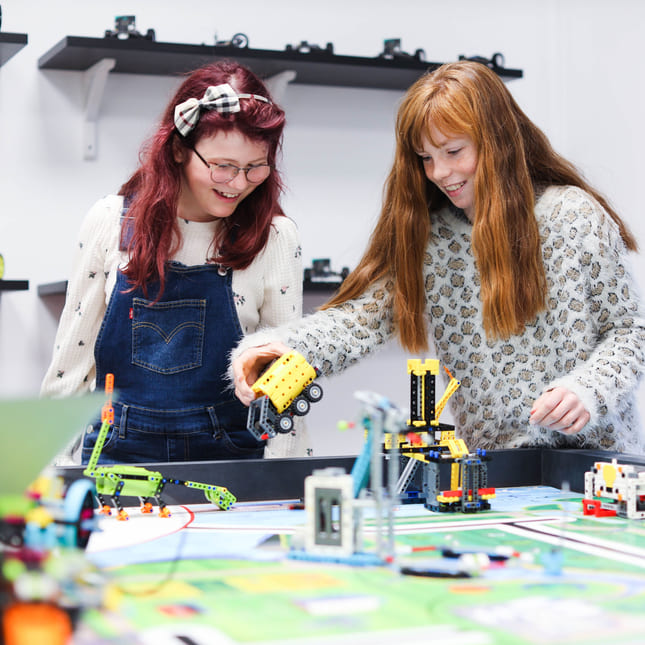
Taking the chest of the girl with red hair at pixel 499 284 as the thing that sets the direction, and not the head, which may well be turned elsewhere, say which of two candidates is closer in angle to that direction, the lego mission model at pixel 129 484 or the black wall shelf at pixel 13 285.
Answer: the lego mission model

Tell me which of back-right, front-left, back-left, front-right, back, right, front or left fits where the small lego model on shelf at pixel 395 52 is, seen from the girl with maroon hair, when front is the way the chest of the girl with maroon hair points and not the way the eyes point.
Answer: back-left

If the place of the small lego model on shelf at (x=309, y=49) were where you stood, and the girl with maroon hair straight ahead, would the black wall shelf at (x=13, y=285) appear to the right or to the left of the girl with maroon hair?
right

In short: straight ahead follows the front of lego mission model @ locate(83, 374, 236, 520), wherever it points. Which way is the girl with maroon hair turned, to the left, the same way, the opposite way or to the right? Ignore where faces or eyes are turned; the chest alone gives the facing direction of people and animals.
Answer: to the right

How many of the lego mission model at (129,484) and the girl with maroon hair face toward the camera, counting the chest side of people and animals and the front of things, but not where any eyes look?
1

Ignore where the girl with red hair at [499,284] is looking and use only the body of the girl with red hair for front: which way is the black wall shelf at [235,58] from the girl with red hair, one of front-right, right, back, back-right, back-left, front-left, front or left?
right

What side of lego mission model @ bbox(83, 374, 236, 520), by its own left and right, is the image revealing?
right

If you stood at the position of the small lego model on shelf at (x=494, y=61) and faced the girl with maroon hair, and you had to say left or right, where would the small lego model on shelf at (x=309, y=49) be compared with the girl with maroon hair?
right

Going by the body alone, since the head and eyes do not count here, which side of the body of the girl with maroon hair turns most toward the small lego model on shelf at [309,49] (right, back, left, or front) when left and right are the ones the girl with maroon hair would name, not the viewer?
back

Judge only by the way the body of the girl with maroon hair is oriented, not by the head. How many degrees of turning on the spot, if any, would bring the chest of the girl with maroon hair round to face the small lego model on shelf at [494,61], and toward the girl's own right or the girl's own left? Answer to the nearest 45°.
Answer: approximately 135° to the girl's own left

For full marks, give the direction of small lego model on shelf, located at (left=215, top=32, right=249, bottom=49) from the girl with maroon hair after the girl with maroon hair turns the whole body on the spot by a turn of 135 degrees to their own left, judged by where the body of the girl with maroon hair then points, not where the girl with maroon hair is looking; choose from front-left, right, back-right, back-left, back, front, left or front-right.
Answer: front-left

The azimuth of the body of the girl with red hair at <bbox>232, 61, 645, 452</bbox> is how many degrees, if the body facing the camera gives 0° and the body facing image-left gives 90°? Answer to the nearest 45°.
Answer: approximately 45°

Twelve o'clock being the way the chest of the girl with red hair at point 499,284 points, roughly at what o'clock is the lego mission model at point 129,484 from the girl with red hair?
The lego mission model is roughly at 12 o'clock from the girl with red hair.

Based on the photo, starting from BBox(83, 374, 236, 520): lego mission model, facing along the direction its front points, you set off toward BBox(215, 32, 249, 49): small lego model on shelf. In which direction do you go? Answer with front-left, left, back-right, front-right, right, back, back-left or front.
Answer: left
